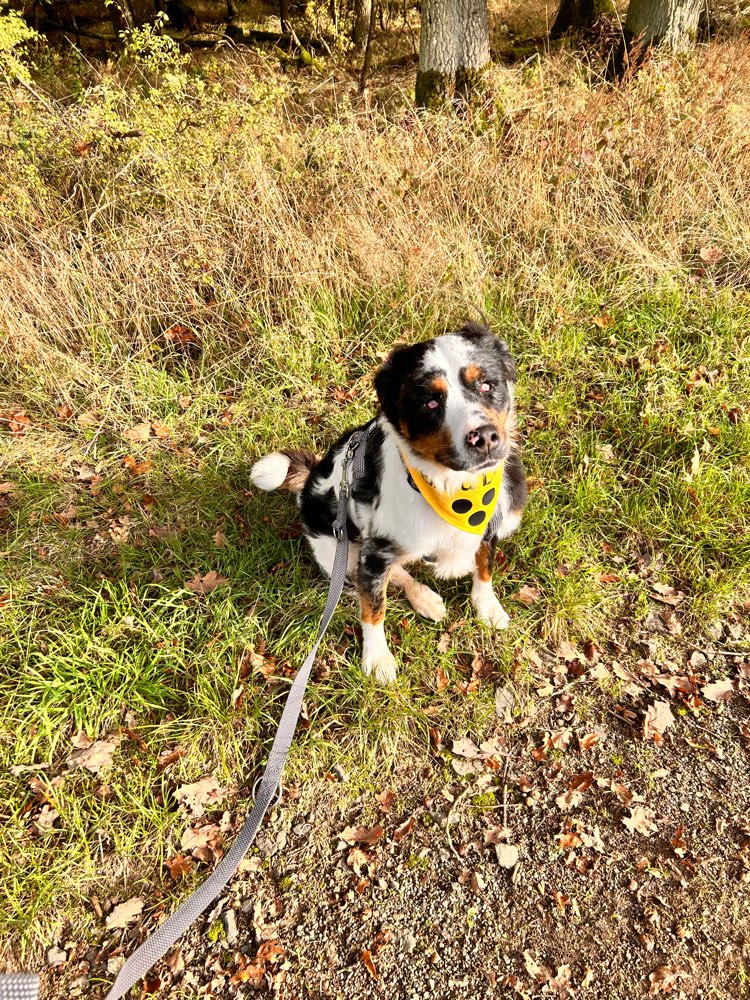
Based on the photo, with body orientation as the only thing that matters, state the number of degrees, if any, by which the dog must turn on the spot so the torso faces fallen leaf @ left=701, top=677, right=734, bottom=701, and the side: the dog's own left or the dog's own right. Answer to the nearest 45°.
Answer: approximately 45° to the dog's own left

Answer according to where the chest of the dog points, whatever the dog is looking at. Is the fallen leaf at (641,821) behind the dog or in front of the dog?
in front

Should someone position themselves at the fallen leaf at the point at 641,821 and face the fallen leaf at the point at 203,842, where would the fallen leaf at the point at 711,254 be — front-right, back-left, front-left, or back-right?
back-right

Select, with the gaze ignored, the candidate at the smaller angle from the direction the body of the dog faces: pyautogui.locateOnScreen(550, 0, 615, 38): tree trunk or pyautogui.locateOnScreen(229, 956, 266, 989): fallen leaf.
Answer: the fallen leaf

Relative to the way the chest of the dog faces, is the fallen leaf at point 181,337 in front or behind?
behind

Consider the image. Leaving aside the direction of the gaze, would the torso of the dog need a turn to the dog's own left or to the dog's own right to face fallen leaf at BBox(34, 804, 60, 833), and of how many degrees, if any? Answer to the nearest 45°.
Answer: approximately 90° to the dog's own right

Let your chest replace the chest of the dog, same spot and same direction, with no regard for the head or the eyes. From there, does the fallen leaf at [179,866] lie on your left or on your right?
on your right

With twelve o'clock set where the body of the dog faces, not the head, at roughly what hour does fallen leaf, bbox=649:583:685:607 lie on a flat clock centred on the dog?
The fallen leaf is roughly at 10 o'clock from the dog.

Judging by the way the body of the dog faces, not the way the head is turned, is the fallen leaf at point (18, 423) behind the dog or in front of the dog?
behind
